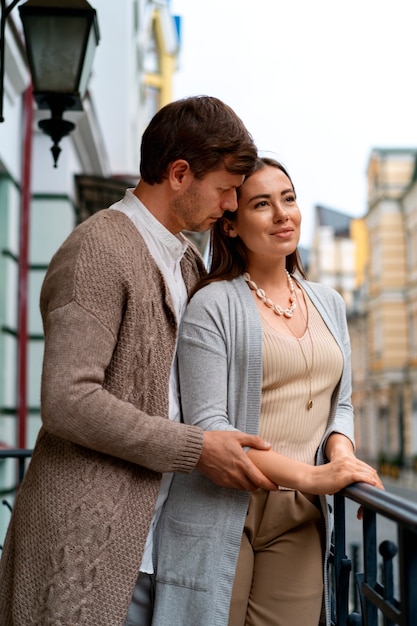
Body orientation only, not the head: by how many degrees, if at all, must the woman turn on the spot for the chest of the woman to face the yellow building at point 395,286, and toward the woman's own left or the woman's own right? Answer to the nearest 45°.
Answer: approximately 135° to the woman's own left

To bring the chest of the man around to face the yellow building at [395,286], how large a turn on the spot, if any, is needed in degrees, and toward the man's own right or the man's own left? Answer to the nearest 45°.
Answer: approximately 90° to the man's own left

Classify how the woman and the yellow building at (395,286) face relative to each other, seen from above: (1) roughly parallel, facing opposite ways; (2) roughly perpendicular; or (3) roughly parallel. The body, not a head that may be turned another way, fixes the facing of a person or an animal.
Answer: roughly perpendicular

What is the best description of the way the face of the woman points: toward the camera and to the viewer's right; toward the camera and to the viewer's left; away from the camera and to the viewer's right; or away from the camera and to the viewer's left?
toward the camera and to the viewer's right

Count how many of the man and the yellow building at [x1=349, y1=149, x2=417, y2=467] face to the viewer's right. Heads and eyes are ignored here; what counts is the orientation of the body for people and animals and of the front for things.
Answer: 1

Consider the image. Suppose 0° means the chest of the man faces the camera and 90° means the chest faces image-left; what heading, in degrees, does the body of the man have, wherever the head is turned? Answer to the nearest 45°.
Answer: approximately 270°

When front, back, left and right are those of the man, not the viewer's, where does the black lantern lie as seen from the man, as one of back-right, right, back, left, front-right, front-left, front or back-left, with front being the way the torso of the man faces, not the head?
left

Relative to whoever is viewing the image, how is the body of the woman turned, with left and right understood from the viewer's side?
facing the viewer and to the right of the viewer

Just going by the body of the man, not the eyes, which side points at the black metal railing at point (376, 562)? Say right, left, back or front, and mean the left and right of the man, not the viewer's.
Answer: front
